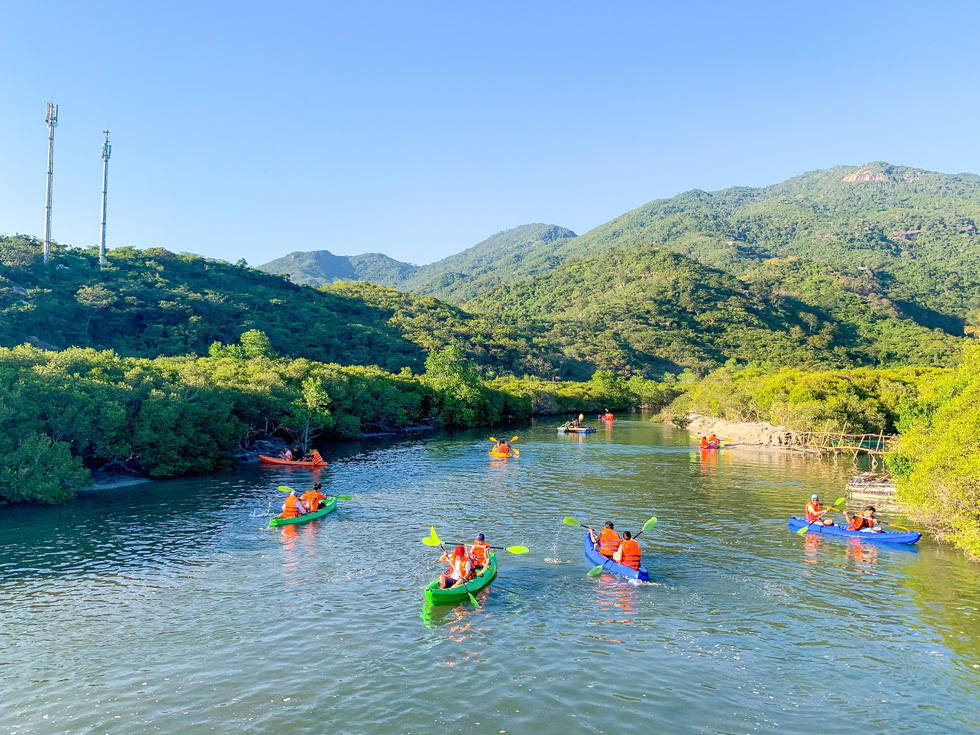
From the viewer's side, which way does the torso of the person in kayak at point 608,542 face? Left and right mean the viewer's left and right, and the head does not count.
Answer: facing away from the viewer and to the left of the viewer

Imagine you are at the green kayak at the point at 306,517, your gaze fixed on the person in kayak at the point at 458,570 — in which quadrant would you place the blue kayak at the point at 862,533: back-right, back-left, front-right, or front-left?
front-left

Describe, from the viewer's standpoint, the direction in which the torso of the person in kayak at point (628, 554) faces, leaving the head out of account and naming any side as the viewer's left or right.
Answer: facing away from the viewer and to the left of the viewer

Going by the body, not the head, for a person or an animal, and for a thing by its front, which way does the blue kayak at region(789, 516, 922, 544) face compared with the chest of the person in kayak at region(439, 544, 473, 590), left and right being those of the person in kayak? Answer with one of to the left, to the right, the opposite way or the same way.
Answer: to the left

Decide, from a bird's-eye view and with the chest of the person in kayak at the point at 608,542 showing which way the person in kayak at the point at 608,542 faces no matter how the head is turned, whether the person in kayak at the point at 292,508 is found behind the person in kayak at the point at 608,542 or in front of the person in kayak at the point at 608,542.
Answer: in front

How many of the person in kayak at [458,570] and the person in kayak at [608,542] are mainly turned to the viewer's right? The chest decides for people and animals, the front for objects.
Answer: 0
